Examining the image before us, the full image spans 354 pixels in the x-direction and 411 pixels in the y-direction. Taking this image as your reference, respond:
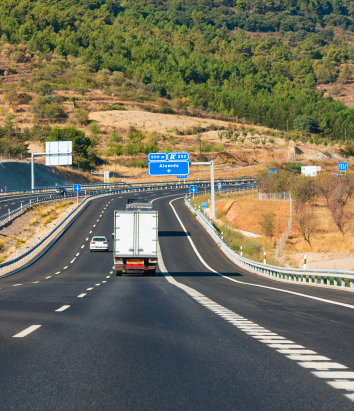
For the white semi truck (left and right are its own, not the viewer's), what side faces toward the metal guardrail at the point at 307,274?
right

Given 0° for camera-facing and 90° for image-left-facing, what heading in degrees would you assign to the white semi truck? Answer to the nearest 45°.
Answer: approximately 180°

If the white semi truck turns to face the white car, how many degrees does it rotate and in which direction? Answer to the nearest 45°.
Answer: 0° — it already faces it

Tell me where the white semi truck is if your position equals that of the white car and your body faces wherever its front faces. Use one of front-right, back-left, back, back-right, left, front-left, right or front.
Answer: back

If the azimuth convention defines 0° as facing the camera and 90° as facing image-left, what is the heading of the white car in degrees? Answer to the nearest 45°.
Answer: approximately 180°

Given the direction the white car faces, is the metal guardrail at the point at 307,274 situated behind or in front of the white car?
behind

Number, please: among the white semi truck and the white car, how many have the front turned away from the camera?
2
